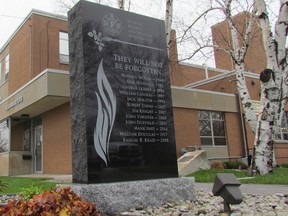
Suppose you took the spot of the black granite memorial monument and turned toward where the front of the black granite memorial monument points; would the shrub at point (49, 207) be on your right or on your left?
on your right

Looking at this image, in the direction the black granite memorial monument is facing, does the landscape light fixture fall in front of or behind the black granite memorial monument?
in front

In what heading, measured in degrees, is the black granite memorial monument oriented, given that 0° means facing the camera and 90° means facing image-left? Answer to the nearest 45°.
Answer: approximately 315°
